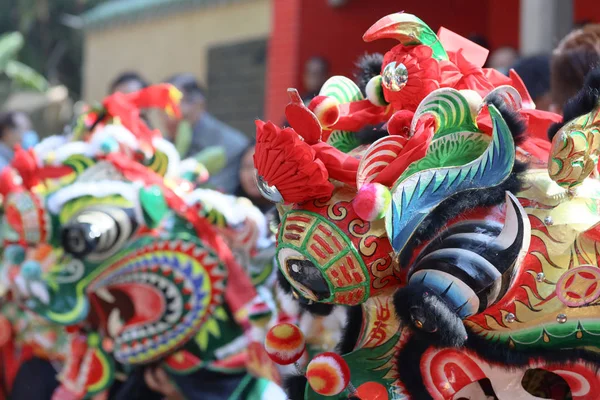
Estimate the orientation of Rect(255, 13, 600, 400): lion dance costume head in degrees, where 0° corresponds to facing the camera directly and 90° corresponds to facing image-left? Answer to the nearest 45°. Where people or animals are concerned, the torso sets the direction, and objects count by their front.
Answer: approximately 90°

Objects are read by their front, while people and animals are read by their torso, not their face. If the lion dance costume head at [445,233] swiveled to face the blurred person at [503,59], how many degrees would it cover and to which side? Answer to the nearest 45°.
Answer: approximately 90° to its right

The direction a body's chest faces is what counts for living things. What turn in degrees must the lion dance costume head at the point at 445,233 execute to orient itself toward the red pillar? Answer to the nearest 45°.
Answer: approximately 90° to its right

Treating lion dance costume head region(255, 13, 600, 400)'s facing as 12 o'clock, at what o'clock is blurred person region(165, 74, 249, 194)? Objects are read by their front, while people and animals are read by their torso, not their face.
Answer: The blurred person is roughly at 2 o'clock from the lion dance costume head.

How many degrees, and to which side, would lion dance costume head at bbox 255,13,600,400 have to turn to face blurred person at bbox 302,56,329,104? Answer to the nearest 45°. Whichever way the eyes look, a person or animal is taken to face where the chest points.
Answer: approximately 90° to its right

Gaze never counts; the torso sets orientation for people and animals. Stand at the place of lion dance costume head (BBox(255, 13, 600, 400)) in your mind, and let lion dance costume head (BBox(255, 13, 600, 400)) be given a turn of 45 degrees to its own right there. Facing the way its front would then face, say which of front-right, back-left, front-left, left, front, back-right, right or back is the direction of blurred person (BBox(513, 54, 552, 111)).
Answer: front-right

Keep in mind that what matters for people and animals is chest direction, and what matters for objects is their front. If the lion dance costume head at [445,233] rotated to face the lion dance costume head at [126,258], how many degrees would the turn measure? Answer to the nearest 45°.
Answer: approximately 45° to its right

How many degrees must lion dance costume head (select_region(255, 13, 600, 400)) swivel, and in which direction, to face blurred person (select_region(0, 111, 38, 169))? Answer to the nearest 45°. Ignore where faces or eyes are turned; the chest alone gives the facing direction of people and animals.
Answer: approximately 45° to its right
